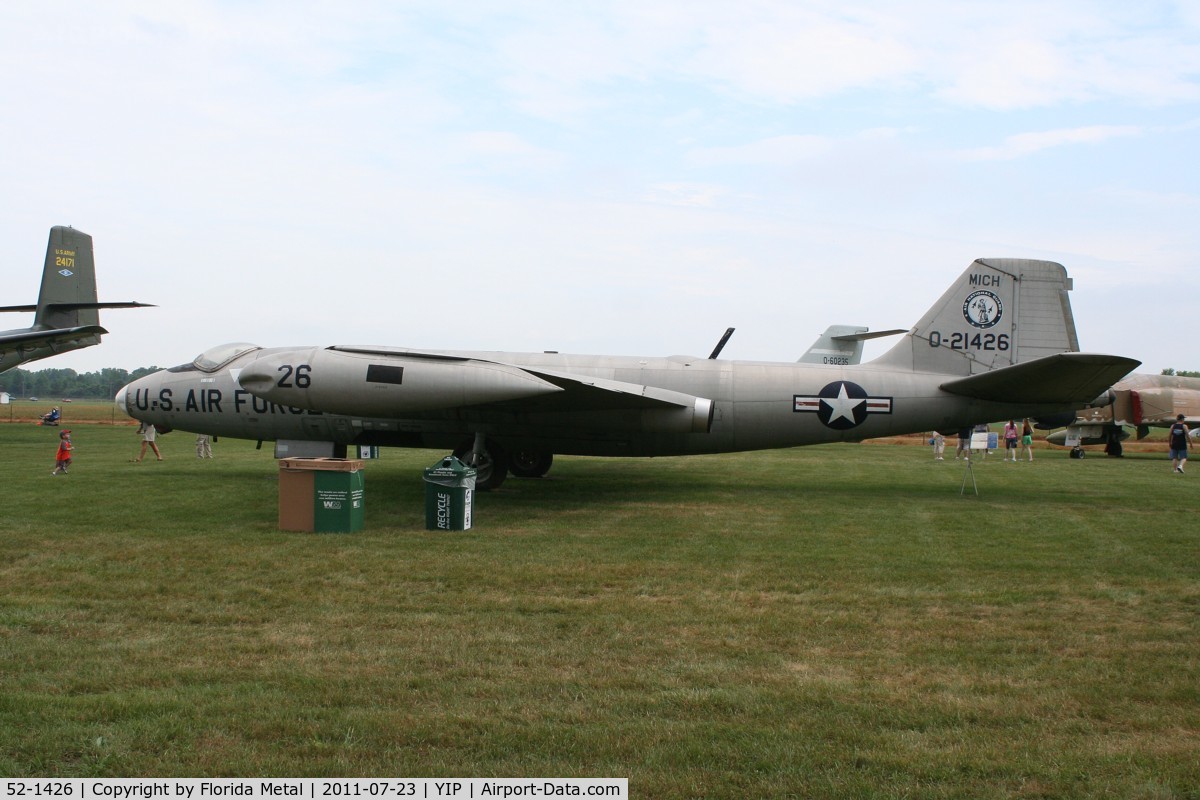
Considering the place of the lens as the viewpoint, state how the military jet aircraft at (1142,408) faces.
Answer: facing to the left of the viewer

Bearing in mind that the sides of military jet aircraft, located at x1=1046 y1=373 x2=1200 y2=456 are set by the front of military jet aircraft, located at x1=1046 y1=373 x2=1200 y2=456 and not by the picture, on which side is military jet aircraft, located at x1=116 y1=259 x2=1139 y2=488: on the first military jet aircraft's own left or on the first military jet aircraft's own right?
on the first military jet aircraft's own left

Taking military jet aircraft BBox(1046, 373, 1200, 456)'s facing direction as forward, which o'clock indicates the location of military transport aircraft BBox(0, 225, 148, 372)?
military transport aircraft BBox(0, 225, 148, 372) is roughly at 11 o'clock from military jet aircraft BBox(1046, 373, 1200, 456).

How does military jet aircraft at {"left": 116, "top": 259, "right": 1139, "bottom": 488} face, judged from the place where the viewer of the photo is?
facing to the left of the viewer

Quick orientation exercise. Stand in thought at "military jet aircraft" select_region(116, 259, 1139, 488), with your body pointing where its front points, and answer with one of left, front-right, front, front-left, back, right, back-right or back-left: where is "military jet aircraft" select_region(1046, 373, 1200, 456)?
back-right

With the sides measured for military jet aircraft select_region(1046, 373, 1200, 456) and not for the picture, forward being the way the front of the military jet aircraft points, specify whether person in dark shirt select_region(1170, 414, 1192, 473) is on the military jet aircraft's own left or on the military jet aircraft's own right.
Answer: on the military jet aircraft's own left

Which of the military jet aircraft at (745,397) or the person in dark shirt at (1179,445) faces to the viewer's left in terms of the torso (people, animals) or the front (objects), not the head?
the military jet aircraft
